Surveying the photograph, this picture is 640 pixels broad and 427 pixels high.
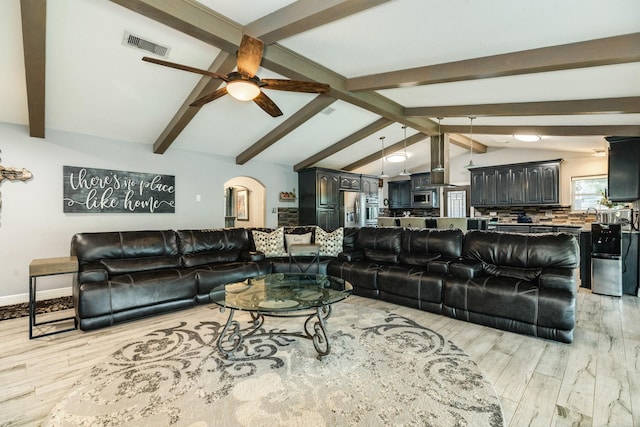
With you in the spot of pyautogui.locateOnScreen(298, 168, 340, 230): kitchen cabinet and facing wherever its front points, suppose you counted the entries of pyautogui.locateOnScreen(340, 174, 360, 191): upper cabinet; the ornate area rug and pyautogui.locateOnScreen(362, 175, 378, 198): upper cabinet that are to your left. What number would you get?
2

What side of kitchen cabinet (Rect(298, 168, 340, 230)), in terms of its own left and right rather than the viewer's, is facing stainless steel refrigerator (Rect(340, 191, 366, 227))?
left

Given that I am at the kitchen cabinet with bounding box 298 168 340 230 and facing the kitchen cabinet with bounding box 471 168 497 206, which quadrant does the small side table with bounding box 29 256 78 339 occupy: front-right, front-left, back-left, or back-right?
back-right

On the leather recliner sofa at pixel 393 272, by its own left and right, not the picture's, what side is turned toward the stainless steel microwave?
back

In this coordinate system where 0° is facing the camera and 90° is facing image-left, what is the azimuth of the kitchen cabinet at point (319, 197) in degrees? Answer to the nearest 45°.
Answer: approximately 315°

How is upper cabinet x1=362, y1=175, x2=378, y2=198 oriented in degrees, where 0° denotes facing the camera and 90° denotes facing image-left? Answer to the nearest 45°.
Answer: approximately 315°

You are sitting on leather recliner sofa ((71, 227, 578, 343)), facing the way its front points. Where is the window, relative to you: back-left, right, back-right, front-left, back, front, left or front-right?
back-left
